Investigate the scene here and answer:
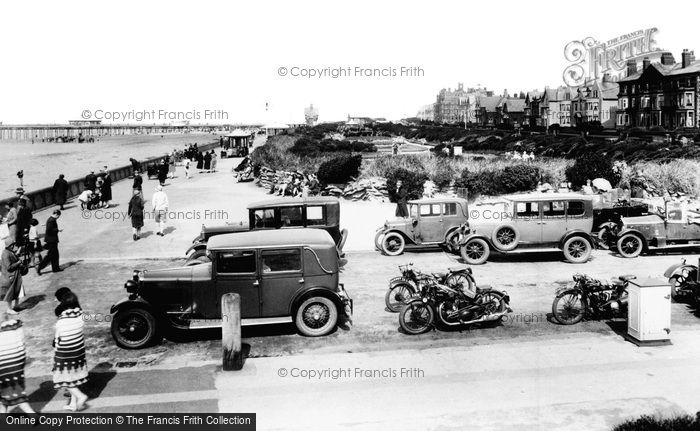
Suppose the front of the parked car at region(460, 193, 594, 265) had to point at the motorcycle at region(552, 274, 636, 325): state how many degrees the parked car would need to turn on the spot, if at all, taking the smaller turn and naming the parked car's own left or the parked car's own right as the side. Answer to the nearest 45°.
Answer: approximately 90° to the parked car's own left

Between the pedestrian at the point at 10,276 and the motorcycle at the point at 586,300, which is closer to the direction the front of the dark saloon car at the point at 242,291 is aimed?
the pedestrian

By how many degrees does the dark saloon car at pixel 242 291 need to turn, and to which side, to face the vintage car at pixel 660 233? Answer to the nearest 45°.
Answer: approximately 180°

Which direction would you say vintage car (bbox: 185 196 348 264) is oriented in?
to the viewer's left

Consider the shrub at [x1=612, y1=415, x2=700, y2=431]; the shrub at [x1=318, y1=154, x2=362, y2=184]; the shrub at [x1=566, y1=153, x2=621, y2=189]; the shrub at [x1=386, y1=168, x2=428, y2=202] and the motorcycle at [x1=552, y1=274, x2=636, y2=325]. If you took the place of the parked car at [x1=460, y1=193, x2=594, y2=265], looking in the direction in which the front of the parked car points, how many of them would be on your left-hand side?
2

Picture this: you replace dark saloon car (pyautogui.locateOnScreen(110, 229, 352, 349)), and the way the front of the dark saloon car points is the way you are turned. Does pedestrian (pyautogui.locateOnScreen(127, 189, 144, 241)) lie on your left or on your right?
on your right

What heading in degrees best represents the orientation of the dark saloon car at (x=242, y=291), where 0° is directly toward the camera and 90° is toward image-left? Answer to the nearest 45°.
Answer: approximately 90°

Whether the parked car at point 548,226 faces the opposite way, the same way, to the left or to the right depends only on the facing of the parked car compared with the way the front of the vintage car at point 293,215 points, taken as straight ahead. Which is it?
the same way

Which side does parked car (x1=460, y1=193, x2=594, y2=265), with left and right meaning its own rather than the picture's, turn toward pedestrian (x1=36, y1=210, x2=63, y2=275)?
front

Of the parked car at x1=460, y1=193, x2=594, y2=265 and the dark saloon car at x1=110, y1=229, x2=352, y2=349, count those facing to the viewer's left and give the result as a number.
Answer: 2

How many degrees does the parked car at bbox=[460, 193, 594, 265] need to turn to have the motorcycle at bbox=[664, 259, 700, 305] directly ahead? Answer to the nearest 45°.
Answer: approximately 135° to its left

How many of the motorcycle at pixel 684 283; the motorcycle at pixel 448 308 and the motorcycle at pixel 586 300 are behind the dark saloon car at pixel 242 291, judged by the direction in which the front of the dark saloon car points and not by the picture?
3

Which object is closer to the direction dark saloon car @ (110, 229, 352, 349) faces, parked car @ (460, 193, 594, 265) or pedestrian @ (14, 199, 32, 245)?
the pedestrian
